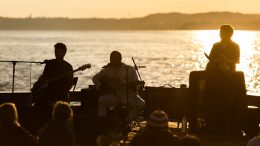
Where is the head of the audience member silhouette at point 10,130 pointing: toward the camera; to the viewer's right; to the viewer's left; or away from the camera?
away from the camera

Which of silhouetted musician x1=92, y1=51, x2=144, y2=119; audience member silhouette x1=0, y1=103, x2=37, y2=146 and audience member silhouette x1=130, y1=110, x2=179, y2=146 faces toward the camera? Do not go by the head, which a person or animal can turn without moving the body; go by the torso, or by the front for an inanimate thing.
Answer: the silhouetted musician

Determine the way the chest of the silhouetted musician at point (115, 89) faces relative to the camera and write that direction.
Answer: toward the camera

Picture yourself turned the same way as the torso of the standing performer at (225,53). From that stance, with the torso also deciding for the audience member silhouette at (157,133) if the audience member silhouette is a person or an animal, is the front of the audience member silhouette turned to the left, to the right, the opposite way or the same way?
the opposite way

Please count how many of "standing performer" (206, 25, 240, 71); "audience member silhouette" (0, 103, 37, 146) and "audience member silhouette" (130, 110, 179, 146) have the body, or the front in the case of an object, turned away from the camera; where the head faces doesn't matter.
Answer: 2

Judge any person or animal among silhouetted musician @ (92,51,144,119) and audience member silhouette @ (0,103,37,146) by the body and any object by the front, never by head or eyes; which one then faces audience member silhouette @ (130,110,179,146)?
the silhouetted musician

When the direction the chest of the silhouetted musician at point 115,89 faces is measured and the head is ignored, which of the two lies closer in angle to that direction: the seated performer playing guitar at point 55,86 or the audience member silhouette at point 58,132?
the audience member silhouette

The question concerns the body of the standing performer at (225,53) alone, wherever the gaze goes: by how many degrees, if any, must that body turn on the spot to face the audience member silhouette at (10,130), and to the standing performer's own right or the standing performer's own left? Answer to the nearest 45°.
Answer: approximately 45° to the standing performer's own right

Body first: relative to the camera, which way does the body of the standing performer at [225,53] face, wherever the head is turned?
toward the camera

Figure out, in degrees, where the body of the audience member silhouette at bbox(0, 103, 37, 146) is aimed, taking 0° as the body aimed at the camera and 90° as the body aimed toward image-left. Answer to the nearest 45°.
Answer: approximately 180°

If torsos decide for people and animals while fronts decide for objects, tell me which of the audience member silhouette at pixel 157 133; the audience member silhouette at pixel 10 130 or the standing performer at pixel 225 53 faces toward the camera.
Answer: the standing performer

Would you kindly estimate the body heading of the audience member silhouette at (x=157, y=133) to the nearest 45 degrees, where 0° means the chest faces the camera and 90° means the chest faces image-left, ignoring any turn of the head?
approximately 180°

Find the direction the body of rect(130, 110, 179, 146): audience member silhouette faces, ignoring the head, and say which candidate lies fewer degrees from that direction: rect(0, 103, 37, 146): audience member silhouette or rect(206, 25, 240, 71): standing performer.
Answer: the standing performer

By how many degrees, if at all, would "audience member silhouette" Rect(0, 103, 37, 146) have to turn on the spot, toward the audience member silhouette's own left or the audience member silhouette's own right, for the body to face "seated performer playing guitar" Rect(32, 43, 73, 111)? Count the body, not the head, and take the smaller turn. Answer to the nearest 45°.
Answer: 0° — they already face them

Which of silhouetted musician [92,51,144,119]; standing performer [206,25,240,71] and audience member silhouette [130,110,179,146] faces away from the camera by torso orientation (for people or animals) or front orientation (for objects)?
the audience member silhouette

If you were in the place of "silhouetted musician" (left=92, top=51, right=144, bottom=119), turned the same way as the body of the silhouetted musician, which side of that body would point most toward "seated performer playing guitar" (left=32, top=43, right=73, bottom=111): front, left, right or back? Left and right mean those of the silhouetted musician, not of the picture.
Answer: right

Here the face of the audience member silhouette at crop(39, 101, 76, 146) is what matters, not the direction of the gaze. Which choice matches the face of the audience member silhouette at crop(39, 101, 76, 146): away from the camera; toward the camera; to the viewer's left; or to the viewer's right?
away from the camera
